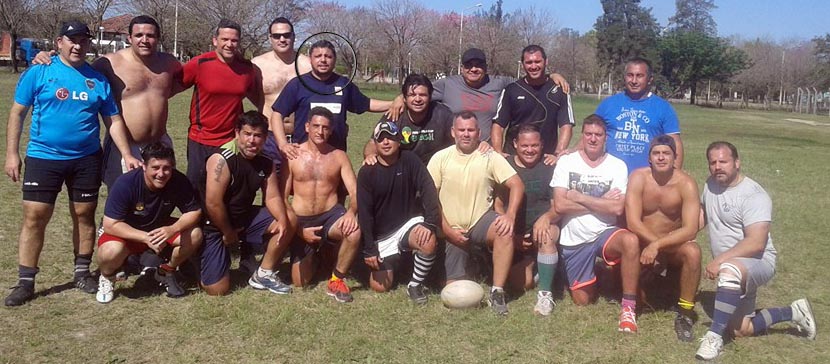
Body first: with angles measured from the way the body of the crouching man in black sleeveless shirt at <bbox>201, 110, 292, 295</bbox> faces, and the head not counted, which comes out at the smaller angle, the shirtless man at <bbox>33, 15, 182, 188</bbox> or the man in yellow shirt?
the man in yellow shirt

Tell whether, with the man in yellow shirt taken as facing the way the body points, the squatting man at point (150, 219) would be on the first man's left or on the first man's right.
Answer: on the first man's right

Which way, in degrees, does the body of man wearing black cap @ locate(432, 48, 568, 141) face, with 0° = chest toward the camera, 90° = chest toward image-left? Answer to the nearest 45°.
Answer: approximately 0°

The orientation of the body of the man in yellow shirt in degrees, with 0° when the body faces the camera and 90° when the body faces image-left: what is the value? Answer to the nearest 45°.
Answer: approximately 0°

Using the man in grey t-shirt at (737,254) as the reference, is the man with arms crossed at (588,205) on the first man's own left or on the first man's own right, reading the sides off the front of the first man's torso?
on the first man's own right
